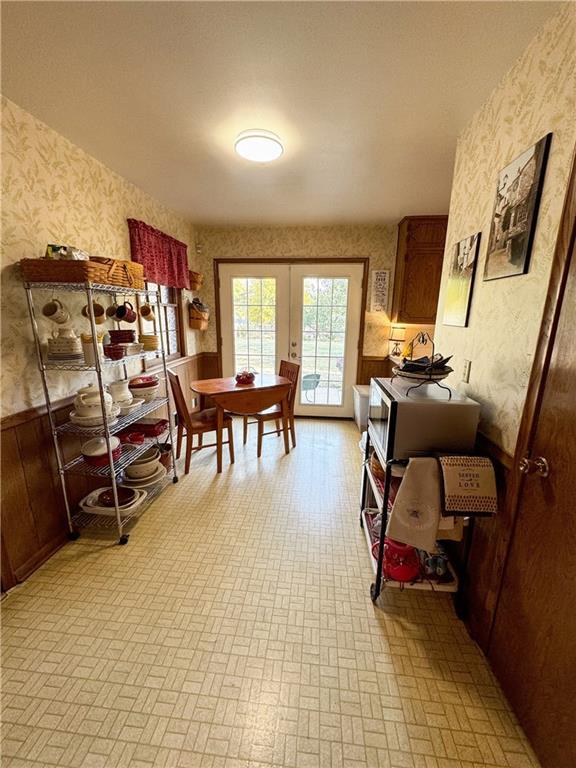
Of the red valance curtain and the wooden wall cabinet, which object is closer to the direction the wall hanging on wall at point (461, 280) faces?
the red valance curtain

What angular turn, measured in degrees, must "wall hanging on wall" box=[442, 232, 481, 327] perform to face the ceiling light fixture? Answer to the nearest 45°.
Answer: approximately 45° to its right

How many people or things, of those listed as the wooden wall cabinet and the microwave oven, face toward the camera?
1

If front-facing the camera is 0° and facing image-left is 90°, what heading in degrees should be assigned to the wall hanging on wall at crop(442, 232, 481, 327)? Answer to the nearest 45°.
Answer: approximately 45°

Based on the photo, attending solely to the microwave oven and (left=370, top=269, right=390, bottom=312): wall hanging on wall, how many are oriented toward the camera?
1

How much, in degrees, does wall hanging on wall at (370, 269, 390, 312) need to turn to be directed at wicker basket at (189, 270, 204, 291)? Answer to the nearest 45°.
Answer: approximately 90° to its right

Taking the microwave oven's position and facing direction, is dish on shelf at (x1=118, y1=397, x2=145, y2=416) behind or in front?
in front

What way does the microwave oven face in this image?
to the viewer's left
